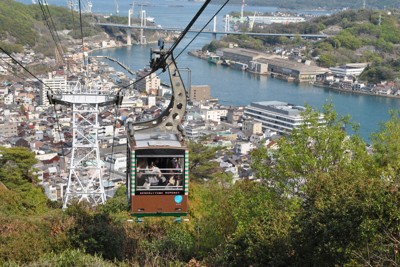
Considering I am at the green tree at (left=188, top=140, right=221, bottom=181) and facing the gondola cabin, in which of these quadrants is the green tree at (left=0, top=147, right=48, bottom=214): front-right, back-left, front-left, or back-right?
front-right

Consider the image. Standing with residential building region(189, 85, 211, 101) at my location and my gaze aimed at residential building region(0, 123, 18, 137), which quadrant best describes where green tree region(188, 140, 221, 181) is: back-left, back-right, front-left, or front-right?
front-left
